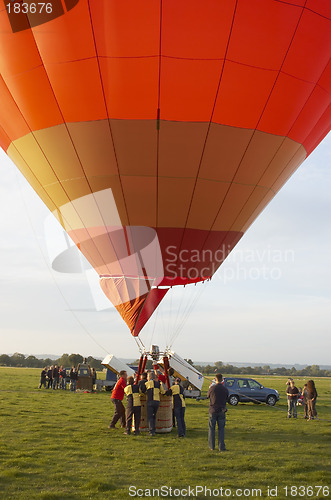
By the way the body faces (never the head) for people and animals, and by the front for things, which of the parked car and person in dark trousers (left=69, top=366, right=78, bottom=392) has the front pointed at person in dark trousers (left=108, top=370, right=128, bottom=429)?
person in dark trousers (left=69, top=366, right=78, bottom=392)

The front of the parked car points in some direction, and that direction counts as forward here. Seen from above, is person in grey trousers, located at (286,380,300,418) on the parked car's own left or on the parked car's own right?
on the parked car's own right

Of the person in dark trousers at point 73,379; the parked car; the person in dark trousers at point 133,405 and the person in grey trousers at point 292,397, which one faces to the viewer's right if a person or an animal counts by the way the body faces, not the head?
the parked car

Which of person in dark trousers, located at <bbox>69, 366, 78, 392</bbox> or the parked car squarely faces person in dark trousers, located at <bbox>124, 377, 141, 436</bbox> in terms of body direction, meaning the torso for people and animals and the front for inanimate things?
person in dark trousers, located at <bbox>69, 366, 78, 392</bbox>

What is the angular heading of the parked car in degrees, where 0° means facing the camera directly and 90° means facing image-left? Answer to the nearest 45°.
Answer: approximately 270°

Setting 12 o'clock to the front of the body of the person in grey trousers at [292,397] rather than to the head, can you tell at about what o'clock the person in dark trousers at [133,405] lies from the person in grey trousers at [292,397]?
the person in dark trousers at [133,405] is roughly at 1 o'clock from the person in grey trousers at [292,397].

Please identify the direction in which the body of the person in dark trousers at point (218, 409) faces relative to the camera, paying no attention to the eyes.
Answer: away from the camera

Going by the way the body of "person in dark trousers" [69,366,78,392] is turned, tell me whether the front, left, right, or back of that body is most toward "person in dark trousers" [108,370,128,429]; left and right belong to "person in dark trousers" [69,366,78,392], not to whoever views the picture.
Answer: front

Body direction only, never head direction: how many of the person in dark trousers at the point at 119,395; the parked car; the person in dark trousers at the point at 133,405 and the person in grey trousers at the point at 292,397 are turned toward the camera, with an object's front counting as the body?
1
